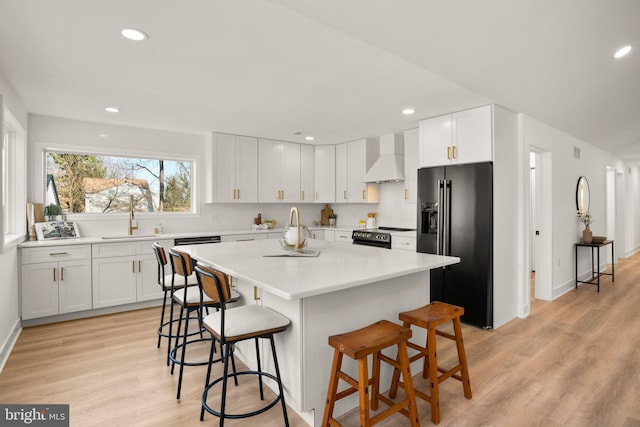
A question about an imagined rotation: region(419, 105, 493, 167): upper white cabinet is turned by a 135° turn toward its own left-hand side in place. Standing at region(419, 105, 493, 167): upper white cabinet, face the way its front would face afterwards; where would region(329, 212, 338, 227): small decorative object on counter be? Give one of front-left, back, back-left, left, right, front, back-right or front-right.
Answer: back-left

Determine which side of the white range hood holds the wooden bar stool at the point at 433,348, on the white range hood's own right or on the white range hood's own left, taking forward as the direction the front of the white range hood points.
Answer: on the white range hood's own left

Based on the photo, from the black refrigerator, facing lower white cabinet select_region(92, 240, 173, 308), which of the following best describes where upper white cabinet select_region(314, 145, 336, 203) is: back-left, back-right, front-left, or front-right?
front-right

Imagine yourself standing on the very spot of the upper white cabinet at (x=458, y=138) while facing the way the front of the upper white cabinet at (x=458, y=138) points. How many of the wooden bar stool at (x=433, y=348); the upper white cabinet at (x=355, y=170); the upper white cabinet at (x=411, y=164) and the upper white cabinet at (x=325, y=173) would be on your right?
3

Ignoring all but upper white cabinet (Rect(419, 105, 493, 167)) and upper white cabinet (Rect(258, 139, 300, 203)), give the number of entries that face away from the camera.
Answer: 0

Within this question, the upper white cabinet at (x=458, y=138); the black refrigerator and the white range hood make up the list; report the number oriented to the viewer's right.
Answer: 0

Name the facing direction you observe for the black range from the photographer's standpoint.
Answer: facing the viewer and to the left of the viewer

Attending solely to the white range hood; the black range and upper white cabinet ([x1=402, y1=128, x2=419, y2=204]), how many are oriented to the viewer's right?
0

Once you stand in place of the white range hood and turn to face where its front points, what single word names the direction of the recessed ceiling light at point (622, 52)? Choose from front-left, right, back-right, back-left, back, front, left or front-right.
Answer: left

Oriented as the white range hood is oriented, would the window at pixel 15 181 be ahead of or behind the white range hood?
ahead

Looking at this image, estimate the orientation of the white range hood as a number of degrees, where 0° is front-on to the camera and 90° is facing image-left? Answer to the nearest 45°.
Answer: approximately 45°

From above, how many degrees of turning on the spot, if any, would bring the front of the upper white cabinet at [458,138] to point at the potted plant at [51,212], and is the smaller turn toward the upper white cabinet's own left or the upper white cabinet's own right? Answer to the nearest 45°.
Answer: approximately 45° to the upper white cabinet's own right
